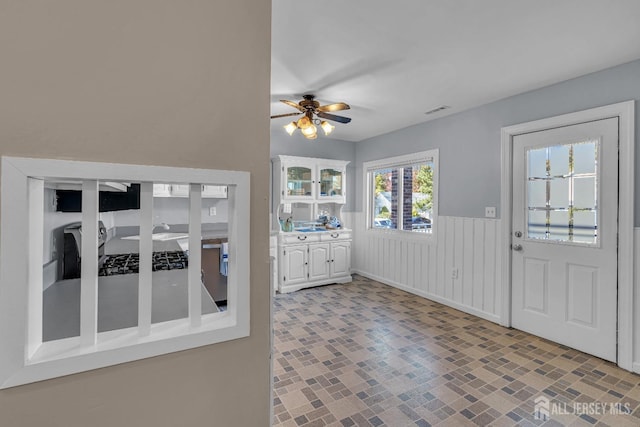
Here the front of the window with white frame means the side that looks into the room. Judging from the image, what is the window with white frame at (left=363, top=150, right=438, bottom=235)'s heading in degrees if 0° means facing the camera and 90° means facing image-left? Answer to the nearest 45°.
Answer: approximately 45°

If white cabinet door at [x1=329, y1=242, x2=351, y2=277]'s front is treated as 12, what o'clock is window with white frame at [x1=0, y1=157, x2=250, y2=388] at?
The window with white frame is roughly at 2 o'clock from the white cabinet door.

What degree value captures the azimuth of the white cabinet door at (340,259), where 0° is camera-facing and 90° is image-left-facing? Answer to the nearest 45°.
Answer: approximately 315°

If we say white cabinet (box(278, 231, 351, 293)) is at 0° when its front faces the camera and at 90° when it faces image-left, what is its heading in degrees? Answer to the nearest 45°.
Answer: approximately 315°

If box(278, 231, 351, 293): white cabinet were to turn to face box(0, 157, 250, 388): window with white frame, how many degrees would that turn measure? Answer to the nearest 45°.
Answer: approximately 45° to its right
